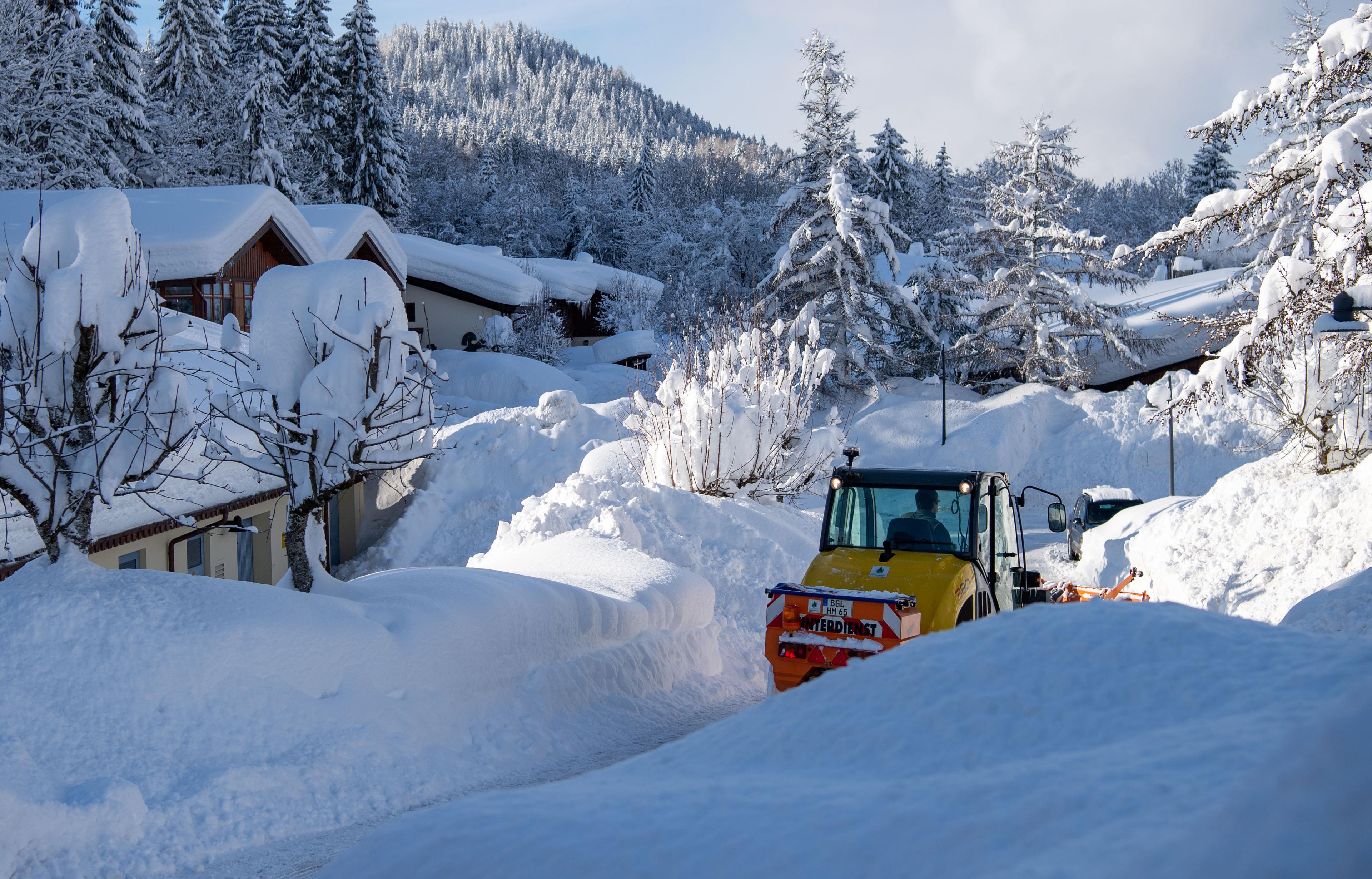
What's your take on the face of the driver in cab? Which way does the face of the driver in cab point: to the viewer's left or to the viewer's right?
to the viewer's right

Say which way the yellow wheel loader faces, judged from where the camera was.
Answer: facing away from the viewer and to the right of the viewer

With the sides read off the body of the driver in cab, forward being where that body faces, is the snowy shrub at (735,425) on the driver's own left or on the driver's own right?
on the driver's own left

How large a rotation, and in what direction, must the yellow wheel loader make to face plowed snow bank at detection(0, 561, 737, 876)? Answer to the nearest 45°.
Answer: approximately 180°

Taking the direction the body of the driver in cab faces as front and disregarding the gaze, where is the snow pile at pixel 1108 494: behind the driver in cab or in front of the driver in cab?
in front

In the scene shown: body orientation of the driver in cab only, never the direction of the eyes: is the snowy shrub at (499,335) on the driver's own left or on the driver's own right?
on the driver's own left

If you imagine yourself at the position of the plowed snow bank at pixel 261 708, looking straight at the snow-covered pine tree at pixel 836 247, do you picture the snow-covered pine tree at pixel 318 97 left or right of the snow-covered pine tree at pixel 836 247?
left

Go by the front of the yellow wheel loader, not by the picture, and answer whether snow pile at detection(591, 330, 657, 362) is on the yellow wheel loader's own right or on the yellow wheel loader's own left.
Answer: on the yellow wheel loader's own left

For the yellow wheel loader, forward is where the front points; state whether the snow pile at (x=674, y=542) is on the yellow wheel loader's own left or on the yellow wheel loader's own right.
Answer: on the yellow wheel loader's own left

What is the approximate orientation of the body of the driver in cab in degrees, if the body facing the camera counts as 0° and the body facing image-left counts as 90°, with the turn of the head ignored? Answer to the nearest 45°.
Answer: approximately 225°

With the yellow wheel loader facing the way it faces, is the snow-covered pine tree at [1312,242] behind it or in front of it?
in front
